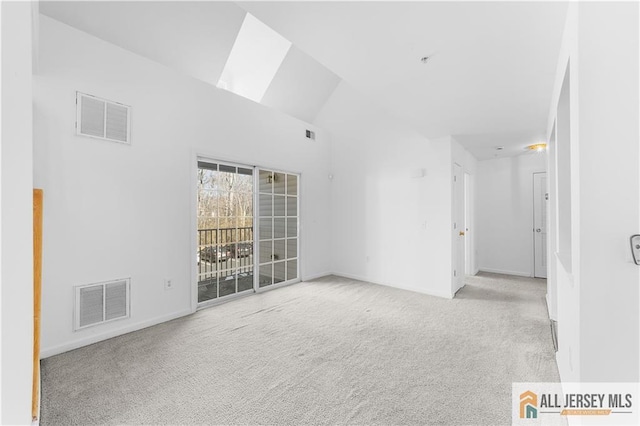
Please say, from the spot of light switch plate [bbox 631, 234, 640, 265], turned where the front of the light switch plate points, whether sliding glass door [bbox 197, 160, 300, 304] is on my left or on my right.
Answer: on my right

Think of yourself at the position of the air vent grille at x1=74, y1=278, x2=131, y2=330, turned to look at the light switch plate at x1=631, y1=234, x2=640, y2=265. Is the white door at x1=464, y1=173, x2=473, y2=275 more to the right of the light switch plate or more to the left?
left

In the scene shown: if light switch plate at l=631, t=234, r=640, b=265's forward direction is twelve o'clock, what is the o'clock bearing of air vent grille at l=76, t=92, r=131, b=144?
The air vent grille is roughly at 2 o'clock from the light switch plate.

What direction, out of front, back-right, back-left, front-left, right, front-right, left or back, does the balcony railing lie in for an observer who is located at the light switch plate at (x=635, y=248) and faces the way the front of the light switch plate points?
right

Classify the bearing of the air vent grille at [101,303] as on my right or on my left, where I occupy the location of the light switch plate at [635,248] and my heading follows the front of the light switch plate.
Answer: on my right

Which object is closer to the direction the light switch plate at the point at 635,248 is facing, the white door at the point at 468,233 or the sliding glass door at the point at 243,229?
the sliding glass door

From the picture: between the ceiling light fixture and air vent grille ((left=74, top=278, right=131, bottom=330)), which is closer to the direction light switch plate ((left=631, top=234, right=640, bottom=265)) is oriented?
the air vent grille
